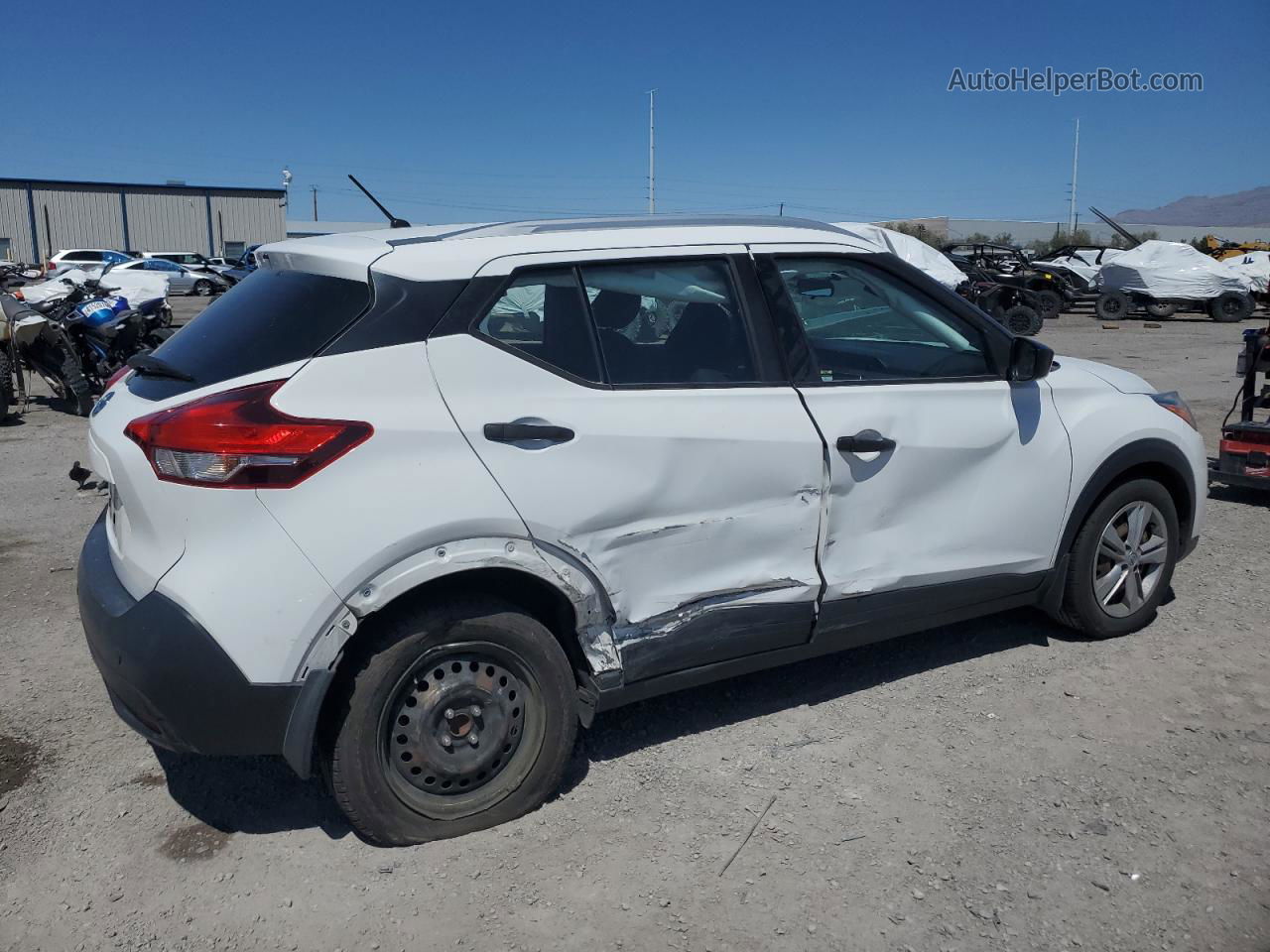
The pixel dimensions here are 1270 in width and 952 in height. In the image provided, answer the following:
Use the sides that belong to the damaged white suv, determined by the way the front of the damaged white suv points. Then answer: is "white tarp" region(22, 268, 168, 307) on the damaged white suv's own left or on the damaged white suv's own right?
on the damaged white suv's own left

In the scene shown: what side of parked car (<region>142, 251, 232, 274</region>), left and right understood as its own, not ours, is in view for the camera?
right

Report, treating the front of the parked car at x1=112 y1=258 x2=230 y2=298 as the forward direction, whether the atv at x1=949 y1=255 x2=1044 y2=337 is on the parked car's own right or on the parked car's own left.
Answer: on the parked car's own right

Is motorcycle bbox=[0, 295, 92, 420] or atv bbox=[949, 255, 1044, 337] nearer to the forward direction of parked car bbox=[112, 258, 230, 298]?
the atv

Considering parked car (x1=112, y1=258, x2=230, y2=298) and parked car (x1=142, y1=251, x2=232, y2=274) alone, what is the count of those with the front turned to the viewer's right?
2

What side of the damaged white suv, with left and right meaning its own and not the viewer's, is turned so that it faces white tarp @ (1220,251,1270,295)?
front

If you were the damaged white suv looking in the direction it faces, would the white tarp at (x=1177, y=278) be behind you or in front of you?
in front

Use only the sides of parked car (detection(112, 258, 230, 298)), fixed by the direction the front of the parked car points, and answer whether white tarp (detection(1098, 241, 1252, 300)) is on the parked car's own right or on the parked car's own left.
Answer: on the parked car's own right

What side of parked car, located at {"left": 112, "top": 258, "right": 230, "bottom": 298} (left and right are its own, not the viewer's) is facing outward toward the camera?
right

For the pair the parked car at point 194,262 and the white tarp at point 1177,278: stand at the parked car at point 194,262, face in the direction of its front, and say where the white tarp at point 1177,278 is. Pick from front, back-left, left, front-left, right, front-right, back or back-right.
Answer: front-right

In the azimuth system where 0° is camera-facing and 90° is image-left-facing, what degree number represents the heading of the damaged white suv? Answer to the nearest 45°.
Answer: approximately 225°

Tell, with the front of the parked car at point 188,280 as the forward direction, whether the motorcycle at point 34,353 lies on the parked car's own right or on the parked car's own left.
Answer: on the parked car's own right

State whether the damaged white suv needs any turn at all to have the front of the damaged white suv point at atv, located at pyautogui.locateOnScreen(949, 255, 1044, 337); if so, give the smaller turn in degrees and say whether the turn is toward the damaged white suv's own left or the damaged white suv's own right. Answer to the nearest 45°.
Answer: approximately 45° to the damaged white suv's own left
